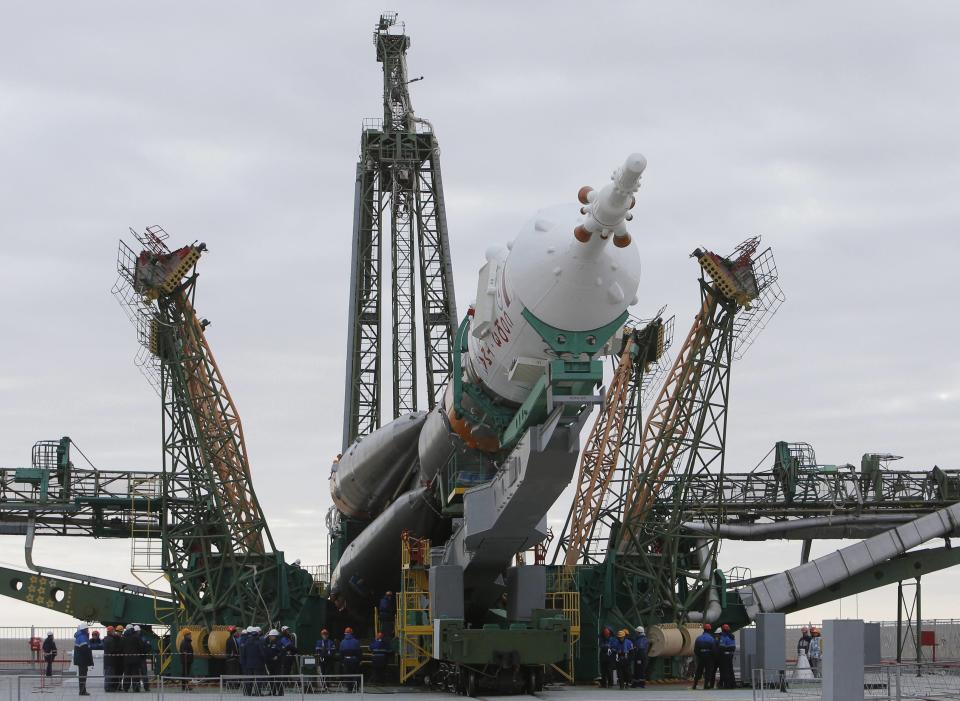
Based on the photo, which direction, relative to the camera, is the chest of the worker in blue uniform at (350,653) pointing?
away from the camera

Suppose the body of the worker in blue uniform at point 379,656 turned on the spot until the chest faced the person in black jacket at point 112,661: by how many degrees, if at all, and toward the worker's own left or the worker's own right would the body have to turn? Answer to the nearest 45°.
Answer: approximately 90° to the worker's own left

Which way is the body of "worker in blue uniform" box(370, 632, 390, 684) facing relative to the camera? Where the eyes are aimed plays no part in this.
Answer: away from the camera

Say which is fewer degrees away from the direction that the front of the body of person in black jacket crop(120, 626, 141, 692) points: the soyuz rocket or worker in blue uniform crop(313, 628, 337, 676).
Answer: the worker in blue uniform
